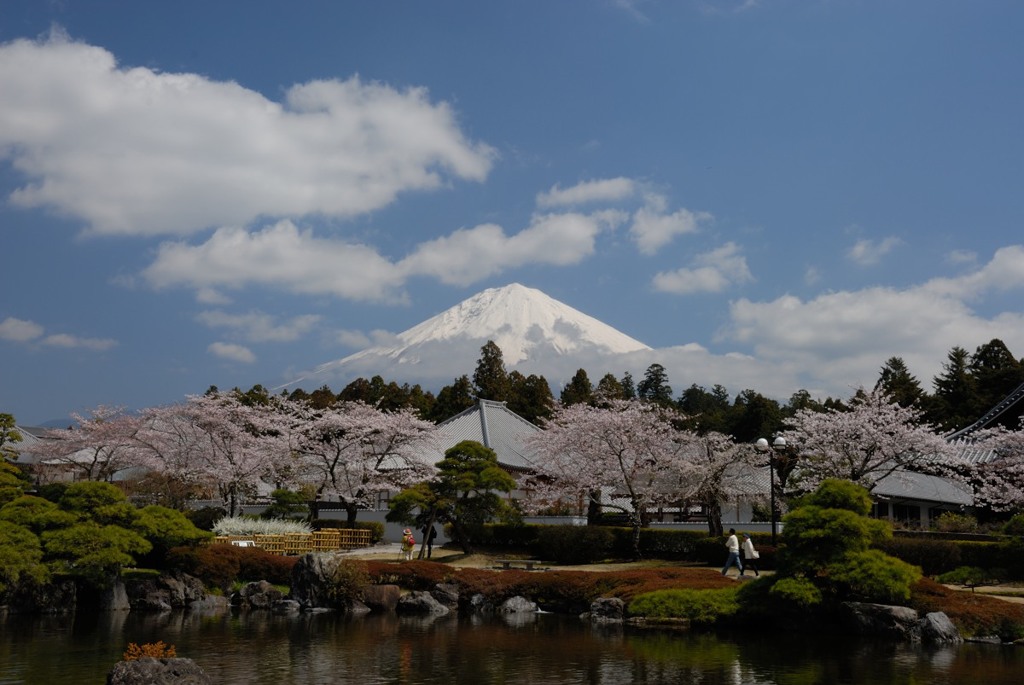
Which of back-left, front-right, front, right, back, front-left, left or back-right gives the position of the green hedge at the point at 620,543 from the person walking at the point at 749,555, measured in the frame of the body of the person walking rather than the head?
front-right

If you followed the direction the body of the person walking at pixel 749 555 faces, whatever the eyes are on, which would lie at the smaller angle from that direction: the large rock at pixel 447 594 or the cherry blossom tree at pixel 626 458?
the large rock

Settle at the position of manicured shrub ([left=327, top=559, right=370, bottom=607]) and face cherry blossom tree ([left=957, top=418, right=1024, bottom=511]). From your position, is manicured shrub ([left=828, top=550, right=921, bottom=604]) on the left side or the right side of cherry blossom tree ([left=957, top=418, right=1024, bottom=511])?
right

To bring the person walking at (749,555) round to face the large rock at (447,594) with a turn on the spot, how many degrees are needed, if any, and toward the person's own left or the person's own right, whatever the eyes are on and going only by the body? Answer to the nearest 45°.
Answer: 0° — they already face it

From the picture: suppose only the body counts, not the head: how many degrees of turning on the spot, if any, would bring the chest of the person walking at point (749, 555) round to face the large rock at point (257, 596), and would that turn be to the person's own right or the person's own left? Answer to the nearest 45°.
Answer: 0° — they already face it

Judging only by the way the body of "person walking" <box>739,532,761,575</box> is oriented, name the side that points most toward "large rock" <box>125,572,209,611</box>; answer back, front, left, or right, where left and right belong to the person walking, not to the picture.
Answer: front

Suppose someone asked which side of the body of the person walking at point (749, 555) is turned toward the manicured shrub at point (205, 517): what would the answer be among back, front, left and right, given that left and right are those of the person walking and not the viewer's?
front

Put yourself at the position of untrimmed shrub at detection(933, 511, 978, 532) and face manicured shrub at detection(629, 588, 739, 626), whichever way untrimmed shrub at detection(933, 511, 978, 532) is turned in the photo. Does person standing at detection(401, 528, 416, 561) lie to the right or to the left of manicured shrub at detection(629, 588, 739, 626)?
right

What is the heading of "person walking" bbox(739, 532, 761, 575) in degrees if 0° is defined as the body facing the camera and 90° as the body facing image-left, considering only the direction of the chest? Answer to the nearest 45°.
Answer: approximately 90°

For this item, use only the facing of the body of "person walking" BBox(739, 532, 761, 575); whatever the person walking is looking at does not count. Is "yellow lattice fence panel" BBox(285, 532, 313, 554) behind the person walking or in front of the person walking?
in front

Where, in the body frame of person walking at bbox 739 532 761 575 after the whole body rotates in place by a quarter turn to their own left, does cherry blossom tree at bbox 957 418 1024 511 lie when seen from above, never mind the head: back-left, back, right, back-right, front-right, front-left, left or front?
back-left

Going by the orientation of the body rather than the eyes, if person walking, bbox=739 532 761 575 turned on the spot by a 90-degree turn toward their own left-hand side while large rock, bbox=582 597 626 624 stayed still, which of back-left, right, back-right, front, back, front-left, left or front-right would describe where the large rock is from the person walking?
front-right

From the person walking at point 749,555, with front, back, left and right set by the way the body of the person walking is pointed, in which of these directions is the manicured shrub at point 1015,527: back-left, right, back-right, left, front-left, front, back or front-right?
back
